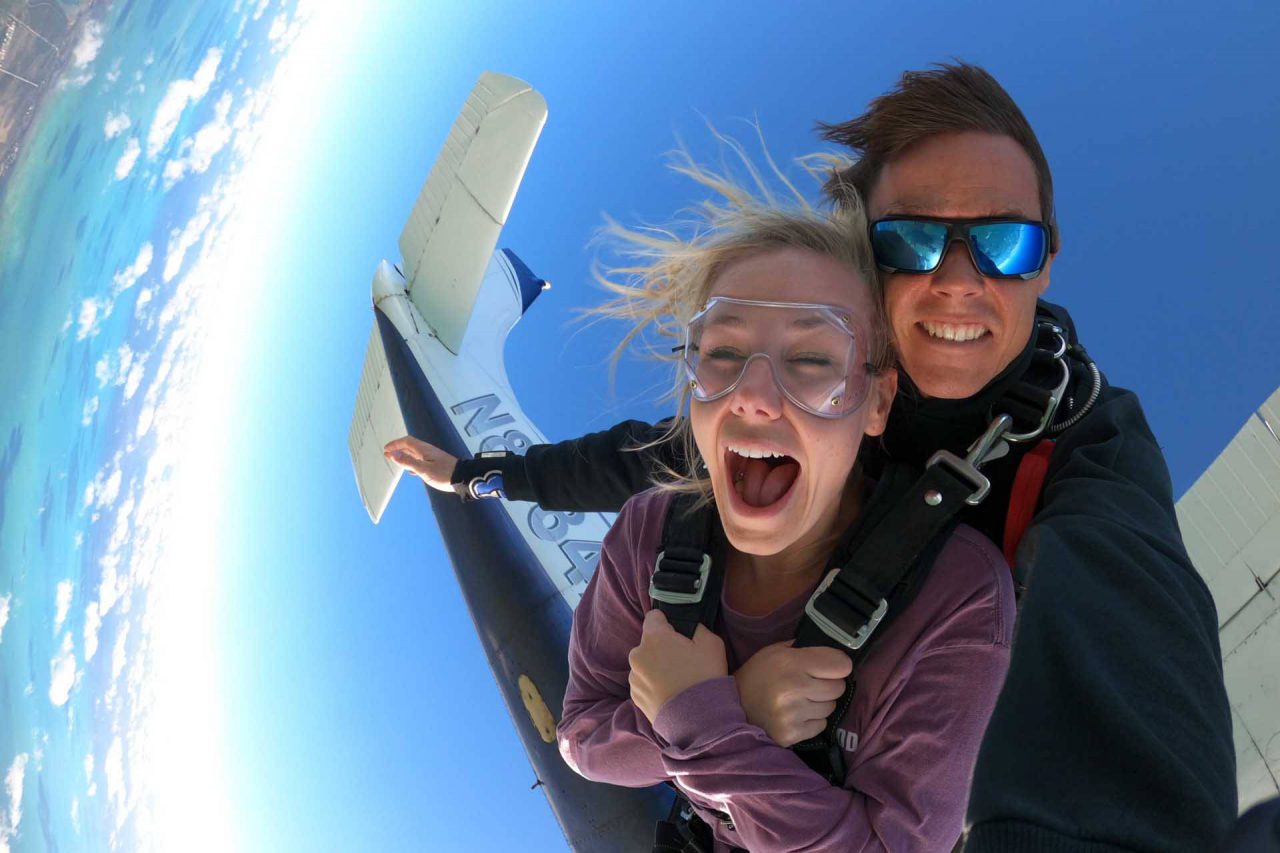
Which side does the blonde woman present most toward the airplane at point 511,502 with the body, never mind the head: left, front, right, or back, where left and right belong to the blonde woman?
back

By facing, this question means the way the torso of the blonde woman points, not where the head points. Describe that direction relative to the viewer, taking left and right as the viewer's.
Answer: facing the viewer
